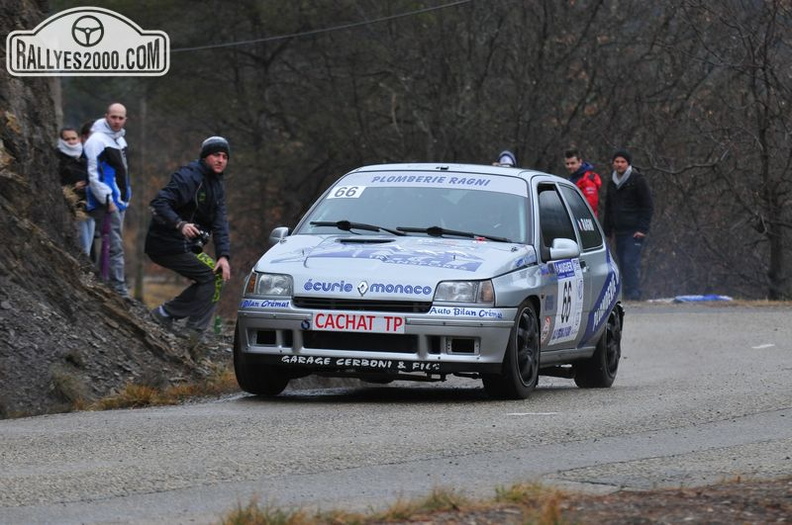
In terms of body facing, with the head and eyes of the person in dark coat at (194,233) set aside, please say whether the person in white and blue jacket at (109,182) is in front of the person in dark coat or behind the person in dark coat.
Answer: behind

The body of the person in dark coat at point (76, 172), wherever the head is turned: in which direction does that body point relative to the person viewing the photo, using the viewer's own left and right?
facing the viewer

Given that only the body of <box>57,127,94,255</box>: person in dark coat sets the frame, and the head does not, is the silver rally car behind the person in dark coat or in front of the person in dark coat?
in front

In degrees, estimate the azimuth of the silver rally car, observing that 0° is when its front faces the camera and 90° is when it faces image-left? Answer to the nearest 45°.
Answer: approximately 45°

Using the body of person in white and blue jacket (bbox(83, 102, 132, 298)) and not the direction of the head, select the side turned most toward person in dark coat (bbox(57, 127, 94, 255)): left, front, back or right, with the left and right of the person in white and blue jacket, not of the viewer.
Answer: back

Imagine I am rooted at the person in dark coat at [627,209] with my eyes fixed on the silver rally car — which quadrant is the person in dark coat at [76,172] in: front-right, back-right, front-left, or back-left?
front-right

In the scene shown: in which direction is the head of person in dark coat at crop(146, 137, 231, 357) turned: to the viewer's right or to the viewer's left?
to the viewer's right

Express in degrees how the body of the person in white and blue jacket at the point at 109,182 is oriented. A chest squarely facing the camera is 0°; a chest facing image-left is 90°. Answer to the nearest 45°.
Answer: approximately 315°

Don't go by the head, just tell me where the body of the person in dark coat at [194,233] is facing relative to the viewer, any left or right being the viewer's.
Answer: facing the viewer and to the right of the viewer

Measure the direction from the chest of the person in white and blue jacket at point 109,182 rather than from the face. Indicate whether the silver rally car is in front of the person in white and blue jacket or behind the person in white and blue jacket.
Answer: in front

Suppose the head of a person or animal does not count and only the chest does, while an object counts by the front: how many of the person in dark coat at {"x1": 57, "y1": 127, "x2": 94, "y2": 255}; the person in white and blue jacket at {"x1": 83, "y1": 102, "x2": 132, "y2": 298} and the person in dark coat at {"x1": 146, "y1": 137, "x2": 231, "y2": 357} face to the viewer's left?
0

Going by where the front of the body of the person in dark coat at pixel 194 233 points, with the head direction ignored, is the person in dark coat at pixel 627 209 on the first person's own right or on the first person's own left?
on the first person's own left

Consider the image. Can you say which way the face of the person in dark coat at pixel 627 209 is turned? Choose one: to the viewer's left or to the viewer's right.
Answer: to the viewer's left

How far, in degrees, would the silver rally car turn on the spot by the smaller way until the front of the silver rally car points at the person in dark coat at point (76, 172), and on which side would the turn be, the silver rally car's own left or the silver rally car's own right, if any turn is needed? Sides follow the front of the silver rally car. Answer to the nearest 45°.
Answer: approximately 90° to the silver rally car's own right

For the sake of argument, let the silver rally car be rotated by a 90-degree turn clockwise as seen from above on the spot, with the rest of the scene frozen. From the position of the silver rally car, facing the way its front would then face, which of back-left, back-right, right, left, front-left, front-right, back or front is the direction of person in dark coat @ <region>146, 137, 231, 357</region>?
front

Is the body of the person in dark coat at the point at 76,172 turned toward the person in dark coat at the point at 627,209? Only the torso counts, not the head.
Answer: no

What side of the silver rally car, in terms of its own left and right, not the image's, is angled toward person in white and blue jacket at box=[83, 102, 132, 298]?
right
